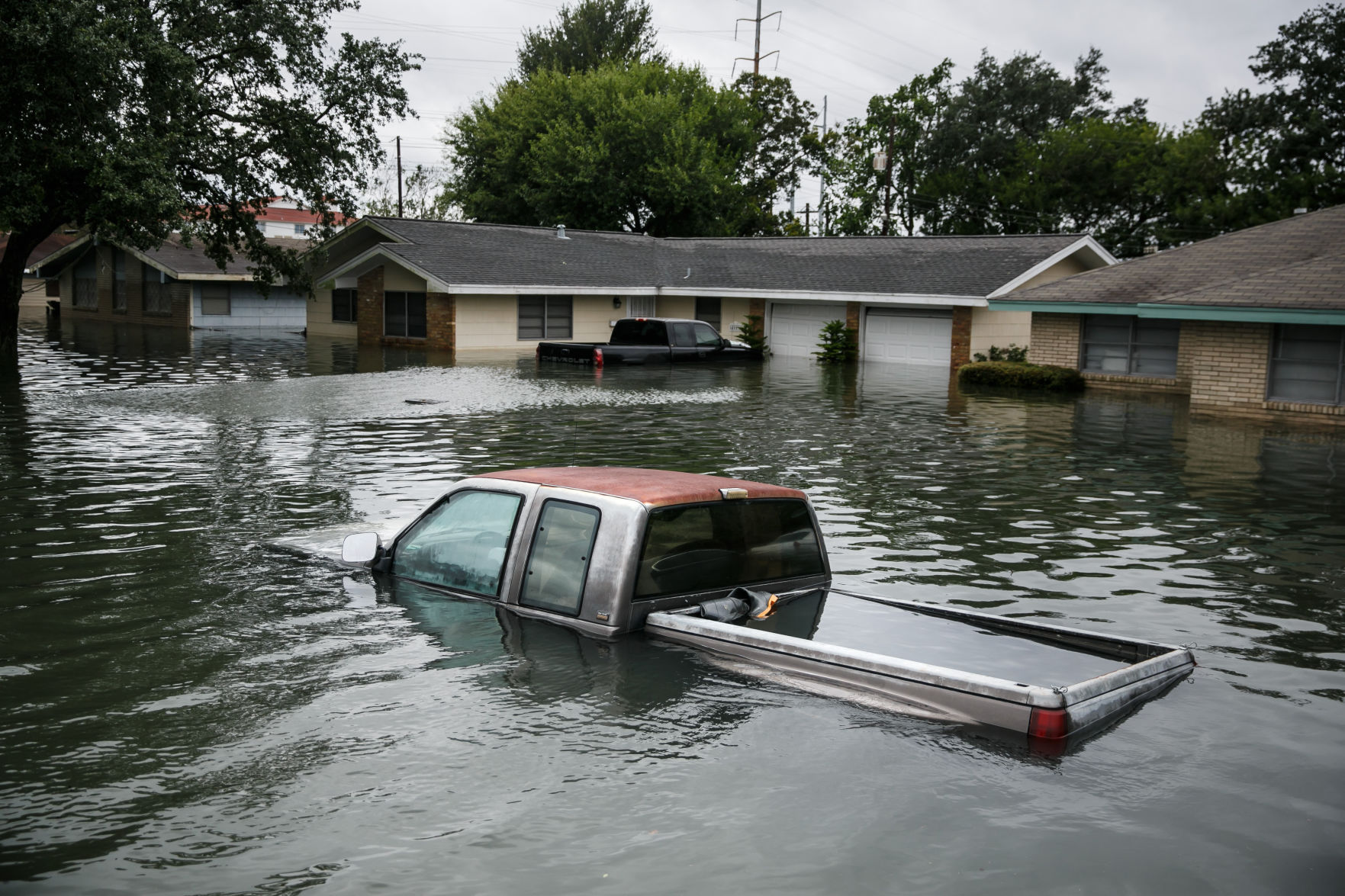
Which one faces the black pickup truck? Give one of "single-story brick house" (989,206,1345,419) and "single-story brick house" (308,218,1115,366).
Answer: "single-story brick house" (308,218,1115,366)

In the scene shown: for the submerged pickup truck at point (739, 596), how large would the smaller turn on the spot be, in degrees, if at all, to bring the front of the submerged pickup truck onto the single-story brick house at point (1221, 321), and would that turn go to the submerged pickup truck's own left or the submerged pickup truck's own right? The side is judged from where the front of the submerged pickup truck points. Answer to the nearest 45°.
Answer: approximately 90° to the submerged pickup truck's own right

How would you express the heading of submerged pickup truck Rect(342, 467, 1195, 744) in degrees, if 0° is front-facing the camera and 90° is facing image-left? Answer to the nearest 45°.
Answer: approximately 135°

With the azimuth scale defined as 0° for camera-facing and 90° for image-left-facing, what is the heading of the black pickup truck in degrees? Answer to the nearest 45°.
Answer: approximately 225°

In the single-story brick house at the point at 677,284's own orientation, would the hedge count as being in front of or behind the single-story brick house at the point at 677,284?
in front

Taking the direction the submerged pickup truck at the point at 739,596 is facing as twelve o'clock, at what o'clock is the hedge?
The hedge is roughly at 2 o'clock from the submerged pickup truck.

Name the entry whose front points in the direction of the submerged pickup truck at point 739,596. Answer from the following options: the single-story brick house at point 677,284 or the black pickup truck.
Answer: the single-story brick house

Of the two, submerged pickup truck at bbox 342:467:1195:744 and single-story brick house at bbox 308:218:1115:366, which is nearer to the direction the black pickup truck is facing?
the single-story brick house

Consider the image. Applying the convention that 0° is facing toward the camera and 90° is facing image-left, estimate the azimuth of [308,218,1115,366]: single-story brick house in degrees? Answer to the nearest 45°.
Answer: approximately 0°

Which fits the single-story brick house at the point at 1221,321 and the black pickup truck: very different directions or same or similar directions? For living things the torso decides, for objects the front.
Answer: very different directions

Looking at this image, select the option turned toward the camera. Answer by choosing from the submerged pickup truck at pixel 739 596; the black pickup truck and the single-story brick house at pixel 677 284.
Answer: the single-story brick house

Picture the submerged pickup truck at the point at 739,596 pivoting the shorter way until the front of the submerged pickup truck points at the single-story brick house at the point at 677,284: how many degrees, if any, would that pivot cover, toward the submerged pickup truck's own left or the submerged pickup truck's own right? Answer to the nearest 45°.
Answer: approximately 45° to the submerged pickup truck's own right

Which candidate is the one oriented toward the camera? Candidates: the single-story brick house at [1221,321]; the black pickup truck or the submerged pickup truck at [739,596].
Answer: the single-story brick house

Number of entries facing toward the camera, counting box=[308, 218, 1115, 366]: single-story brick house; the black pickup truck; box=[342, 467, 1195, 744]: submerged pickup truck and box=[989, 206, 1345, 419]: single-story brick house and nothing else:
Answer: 2
